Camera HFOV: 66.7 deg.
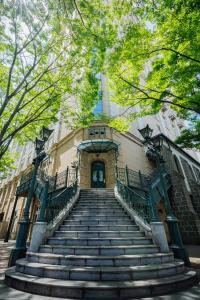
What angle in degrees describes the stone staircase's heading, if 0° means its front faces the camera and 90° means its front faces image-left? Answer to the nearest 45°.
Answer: approximately 0°
